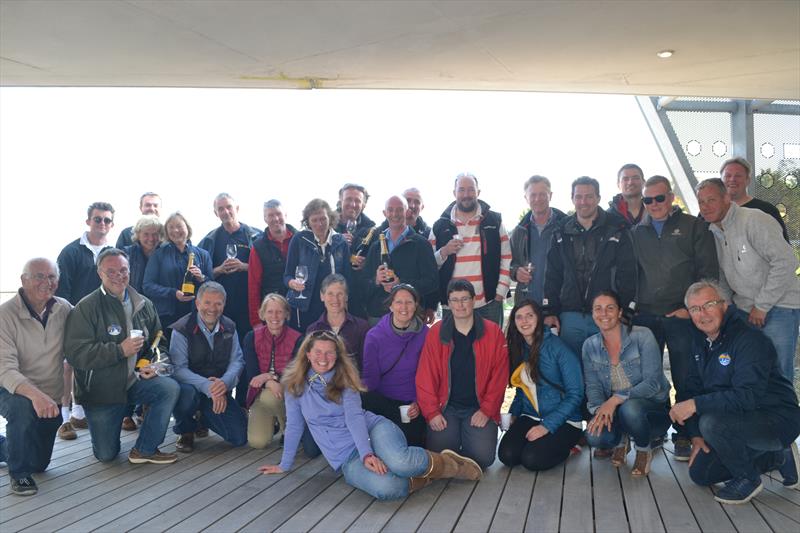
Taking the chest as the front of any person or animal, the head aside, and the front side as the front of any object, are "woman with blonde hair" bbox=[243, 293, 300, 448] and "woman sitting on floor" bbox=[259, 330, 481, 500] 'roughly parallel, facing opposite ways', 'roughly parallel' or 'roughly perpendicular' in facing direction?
roughly parallel

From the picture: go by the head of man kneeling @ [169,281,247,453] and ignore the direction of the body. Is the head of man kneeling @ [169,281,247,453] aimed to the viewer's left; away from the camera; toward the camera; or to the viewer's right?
toward the camera

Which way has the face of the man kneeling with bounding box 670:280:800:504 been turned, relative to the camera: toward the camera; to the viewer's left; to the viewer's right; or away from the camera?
toward the camera

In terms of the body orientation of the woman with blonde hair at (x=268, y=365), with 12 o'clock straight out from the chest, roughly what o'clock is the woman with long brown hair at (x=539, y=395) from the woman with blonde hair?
The woman with long brown hair is roughly at 10 o'clock from the woman with blonde hair.

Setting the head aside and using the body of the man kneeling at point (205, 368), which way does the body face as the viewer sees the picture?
toward the camera

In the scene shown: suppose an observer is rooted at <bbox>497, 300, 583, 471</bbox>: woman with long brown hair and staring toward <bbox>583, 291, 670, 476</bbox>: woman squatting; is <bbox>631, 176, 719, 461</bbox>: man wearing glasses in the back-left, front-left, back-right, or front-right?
front-left

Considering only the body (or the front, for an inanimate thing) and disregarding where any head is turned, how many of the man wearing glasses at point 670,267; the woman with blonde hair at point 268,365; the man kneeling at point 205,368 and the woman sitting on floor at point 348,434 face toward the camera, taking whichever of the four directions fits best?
4

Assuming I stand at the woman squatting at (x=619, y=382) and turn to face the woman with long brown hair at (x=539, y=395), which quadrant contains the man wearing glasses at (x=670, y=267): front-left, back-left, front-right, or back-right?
back-right

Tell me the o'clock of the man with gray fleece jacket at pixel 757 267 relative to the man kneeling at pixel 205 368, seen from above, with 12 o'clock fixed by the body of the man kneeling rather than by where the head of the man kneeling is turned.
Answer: The man with gray fleece jacket is roughly at 10 o'clock from the man kneeling.

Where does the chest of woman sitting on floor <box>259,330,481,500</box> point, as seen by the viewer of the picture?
toward the camera

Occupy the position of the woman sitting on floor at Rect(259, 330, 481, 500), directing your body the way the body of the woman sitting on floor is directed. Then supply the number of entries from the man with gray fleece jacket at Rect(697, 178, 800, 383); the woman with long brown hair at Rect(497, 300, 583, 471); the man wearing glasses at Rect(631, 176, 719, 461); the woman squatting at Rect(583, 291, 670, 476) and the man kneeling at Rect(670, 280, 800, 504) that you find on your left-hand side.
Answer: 5

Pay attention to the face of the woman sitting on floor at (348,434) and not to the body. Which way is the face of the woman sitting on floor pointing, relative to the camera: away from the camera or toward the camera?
toward the camera

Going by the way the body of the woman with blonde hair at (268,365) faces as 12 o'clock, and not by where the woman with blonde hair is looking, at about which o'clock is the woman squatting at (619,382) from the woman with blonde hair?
The woman squatting is roughly at 10 o'clock from the woman with blonde hair.

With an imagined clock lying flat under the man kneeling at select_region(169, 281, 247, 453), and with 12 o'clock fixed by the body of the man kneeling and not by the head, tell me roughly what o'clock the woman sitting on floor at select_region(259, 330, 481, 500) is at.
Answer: The woman sitting on floor is roughly at 11 o'clock from the man kneeling.

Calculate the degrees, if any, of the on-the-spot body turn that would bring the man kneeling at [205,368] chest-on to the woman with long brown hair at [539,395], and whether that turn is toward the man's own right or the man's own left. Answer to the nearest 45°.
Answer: approximately 45° to the man's own left

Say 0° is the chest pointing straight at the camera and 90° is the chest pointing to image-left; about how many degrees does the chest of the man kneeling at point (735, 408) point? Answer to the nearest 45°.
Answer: approximately 45°

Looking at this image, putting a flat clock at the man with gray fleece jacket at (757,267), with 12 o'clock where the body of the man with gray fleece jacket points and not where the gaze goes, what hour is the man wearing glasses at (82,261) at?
The man wearing glasses is roughly at 1 o'clock from the man with gray fleece jacket.

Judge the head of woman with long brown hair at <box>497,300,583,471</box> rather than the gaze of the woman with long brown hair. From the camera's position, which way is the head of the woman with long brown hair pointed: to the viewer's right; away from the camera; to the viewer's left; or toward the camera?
toward the camera
